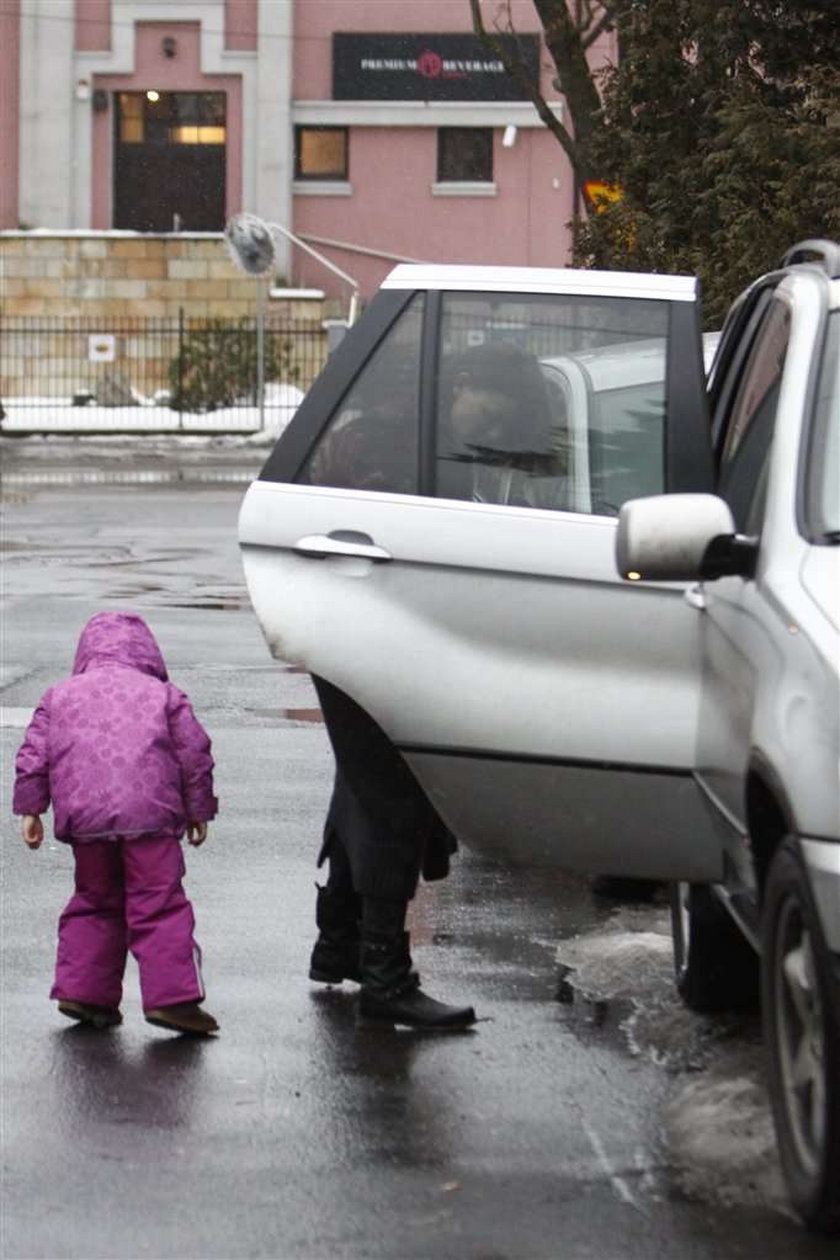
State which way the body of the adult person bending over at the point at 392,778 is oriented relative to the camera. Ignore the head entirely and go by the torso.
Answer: to the viewer's right

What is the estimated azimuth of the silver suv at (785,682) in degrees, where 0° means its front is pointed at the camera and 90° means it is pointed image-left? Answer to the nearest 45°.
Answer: approximately 0°

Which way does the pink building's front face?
toward the camera

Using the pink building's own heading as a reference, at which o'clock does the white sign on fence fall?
The white sign on fence is roughly at 1 o'clock from the pink building.

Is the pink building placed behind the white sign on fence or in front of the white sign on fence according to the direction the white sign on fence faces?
behind

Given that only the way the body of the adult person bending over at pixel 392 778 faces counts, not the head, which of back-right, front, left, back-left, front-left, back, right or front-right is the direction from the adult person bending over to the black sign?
left

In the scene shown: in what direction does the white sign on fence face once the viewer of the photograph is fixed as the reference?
facing the viewer

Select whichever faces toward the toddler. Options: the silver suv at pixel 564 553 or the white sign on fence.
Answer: the white sign on fence

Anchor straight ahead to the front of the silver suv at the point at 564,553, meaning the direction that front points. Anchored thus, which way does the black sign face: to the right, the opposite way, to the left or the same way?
the same way

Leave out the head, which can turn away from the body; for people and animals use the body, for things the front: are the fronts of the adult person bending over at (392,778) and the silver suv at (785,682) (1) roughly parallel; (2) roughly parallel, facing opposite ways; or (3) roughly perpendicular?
roughly perpendicular

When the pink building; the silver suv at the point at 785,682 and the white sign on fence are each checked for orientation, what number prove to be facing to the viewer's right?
0

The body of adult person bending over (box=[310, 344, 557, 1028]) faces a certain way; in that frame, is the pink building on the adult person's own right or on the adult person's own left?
on the adult person's own left

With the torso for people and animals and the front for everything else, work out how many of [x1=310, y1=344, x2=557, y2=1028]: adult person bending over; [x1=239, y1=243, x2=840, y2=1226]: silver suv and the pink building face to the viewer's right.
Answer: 1

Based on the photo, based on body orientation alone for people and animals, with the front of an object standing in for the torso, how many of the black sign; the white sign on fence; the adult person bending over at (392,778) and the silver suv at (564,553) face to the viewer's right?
1

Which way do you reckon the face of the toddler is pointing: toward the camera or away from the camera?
away from the camera
